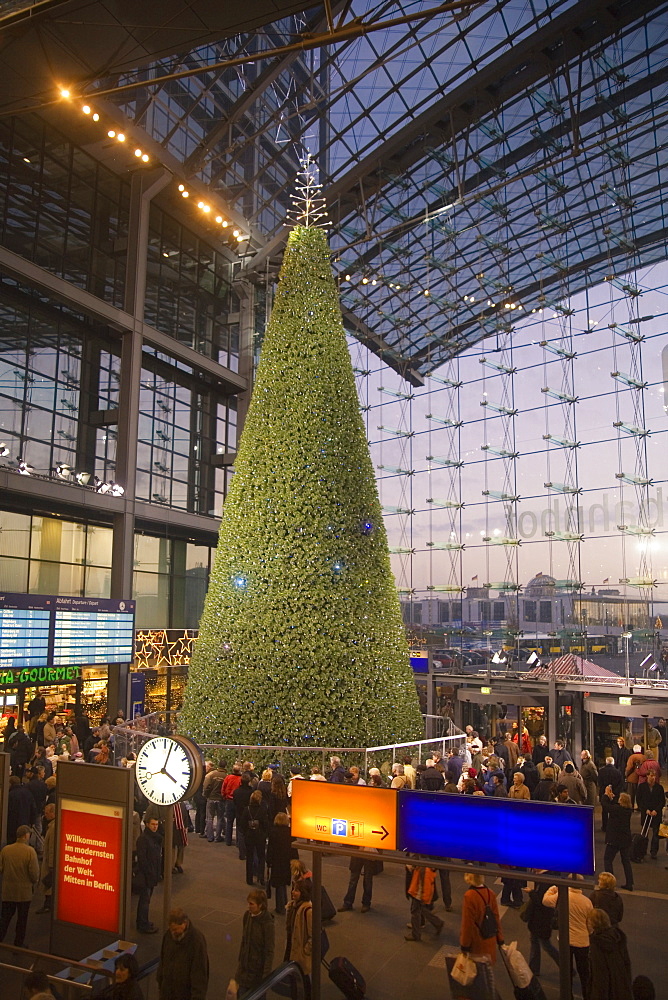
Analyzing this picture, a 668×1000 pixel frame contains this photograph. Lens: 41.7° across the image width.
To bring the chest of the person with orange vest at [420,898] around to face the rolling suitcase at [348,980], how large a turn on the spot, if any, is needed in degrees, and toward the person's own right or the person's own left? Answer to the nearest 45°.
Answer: approximately 90° to the person's own left

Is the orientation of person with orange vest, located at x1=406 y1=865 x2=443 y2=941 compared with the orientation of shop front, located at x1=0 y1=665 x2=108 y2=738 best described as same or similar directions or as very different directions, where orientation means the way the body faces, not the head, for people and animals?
very different directions

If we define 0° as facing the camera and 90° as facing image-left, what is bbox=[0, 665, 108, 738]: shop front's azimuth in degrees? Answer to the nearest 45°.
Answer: approximately 315°

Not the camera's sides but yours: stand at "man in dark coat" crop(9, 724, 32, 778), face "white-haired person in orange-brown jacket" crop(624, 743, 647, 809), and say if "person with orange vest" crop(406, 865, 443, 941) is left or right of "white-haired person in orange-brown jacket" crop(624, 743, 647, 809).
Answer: right

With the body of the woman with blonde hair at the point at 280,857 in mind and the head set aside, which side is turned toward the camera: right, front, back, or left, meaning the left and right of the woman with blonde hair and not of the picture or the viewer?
back

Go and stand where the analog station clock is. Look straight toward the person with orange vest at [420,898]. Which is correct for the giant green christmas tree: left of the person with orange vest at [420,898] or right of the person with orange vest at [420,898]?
left
